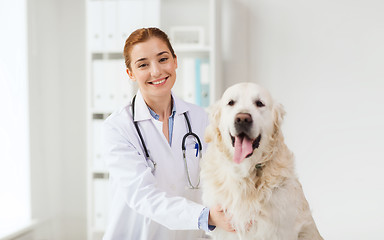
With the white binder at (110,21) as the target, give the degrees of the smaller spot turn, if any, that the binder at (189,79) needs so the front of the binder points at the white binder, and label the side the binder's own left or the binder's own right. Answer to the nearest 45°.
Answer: approximately 90° to the binder's own right

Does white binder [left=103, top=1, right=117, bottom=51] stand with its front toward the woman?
yes

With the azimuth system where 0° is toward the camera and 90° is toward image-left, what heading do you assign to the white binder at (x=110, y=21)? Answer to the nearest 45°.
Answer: approximately 0°

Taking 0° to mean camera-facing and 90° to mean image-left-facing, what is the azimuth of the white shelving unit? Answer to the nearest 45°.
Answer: approximately 0°

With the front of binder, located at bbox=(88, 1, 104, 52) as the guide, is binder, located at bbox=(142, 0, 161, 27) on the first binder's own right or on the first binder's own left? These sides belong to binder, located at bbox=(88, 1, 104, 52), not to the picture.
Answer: on the first binder's own left
